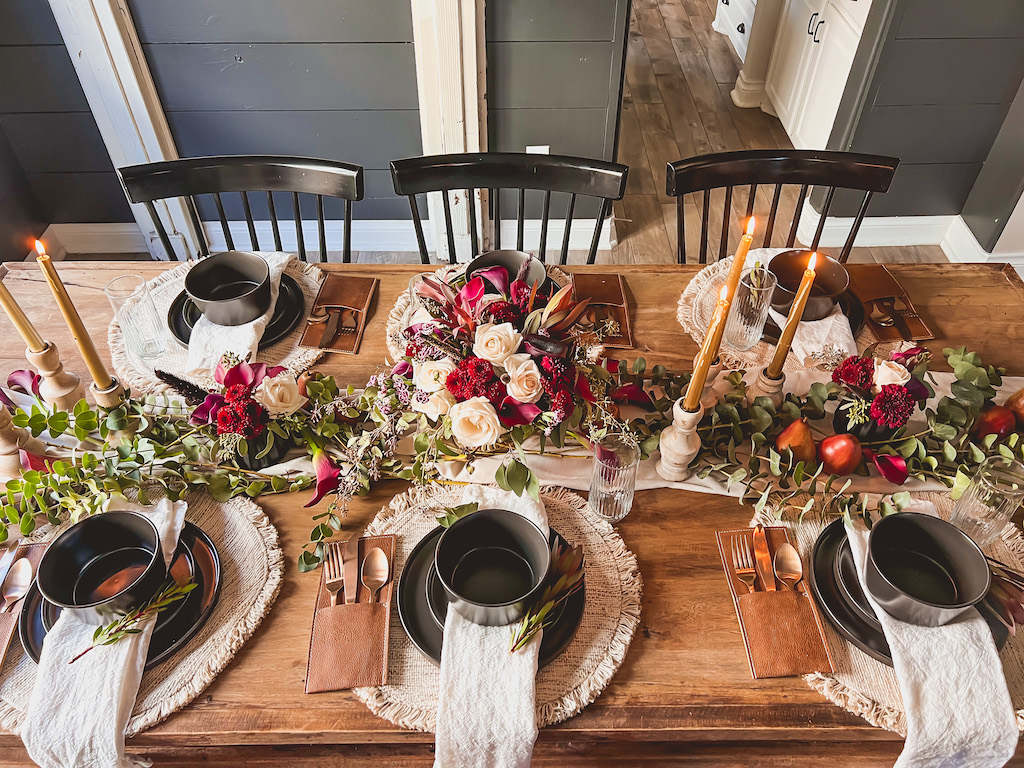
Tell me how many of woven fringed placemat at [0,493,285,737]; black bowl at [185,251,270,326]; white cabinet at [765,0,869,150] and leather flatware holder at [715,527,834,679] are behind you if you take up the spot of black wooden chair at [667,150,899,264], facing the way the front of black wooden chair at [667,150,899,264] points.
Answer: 1

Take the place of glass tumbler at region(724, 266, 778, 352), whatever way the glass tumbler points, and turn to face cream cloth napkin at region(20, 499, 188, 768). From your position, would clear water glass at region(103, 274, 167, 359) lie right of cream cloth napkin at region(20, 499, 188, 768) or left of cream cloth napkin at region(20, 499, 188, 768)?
right

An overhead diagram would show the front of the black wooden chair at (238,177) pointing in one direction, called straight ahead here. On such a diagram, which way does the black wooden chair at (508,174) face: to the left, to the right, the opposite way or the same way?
the same way

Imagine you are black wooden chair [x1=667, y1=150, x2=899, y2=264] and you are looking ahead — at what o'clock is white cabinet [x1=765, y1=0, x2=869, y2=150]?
The white cabinet is roughly at 6 o'clock from the black wooden chair.

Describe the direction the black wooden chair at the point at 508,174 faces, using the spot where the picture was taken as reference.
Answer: facing the viewer

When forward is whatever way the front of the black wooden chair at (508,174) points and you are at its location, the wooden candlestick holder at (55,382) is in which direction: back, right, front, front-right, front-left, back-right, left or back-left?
front-right

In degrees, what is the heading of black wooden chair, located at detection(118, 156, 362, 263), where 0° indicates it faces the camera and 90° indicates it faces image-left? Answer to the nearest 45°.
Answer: approximately 0°

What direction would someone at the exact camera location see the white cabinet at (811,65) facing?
facing the viewer and to the left of the viewer

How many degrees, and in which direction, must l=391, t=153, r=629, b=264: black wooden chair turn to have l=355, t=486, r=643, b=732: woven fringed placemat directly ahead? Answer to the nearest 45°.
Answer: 0° — it already faces it

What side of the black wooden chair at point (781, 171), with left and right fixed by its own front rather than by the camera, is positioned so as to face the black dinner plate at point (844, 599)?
front

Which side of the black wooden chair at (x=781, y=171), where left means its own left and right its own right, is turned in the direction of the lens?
front

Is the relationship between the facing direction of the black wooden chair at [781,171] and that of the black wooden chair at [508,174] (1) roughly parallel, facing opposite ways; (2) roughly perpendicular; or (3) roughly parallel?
roughly parallel

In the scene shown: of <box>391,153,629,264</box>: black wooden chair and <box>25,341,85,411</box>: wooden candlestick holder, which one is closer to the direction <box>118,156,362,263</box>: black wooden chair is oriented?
the wooden candlestick holder

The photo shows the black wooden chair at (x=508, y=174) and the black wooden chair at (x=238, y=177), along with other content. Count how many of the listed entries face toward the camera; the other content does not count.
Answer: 2

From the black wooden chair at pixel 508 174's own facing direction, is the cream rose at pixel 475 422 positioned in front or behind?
in front
